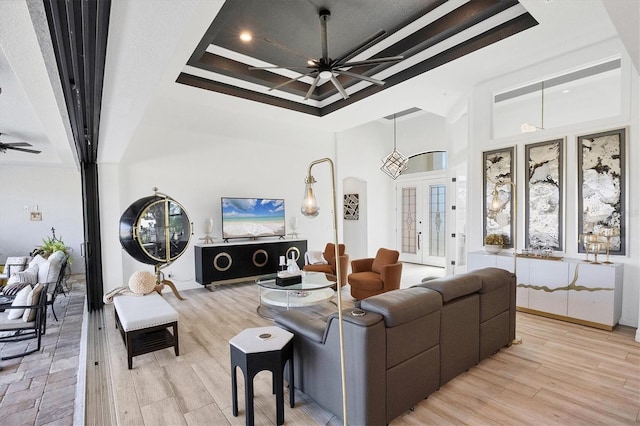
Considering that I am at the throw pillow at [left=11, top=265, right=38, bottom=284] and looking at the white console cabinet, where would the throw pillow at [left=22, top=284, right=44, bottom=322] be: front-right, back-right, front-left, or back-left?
front-right

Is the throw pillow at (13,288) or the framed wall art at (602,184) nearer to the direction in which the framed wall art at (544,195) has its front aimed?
the throw pillow

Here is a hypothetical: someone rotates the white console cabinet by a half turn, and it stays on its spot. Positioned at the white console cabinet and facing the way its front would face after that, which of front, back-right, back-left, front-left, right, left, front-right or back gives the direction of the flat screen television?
back-left

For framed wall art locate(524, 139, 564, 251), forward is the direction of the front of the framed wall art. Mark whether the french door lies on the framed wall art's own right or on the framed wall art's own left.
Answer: on the framed wall art's own right

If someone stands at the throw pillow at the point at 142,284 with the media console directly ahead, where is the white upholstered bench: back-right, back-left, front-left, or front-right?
back-right

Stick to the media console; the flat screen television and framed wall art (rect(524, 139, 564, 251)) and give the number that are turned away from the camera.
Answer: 0

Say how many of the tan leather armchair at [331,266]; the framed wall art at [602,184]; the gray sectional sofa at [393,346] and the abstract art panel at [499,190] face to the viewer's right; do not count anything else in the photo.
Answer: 0

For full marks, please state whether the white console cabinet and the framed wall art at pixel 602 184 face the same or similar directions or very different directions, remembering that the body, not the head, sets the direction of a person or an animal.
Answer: same or similar directions

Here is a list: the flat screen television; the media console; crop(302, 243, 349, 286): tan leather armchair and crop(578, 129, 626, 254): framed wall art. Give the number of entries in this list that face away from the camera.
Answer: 0

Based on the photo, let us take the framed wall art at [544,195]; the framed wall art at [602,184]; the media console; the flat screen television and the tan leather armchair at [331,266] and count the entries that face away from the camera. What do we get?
0

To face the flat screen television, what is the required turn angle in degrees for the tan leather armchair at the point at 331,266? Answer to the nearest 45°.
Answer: approximately 90° to its right

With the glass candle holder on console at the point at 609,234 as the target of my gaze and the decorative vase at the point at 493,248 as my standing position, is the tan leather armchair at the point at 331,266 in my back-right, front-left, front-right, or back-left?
back-right

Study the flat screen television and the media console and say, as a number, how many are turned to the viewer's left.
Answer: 0

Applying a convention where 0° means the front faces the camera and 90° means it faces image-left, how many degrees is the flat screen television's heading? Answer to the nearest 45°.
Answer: approximately 315°

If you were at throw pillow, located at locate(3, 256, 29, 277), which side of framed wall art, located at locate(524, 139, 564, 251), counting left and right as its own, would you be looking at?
front

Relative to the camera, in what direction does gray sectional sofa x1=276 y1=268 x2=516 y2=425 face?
facing away from the viewer and to the left of the viewer

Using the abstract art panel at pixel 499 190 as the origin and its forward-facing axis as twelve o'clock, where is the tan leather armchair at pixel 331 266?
The tan leather armchair is roughly at 1 o'clock from the abstract art panel.

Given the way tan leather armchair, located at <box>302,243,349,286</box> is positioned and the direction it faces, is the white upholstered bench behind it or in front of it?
in front

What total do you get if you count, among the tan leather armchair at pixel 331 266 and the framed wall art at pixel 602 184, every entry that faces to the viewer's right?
0

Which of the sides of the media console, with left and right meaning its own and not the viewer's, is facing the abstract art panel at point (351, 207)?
left
